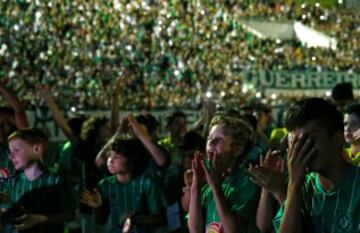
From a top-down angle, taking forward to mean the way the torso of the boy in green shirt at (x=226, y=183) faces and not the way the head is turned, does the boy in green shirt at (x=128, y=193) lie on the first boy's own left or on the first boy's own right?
on the first boy's own right

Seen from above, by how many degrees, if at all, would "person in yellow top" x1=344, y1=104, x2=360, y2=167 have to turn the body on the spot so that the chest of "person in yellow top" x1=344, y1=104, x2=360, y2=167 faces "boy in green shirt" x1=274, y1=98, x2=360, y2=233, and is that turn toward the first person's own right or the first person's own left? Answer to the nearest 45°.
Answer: approximately 45° to the first person's own left

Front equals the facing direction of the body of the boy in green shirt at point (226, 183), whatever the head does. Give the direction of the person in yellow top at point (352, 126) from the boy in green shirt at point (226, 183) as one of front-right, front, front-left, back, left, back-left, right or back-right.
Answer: back

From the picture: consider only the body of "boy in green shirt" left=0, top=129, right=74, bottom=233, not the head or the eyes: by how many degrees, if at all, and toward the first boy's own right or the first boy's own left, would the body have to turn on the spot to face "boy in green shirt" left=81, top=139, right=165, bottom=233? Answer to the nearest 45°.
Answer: approximately 90° to the first boy's own left

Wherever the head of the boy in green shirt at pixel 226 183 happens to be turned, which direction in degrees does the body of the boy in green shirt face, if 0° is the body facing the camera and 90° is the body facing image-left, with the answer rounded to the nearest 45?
approximately 45°
